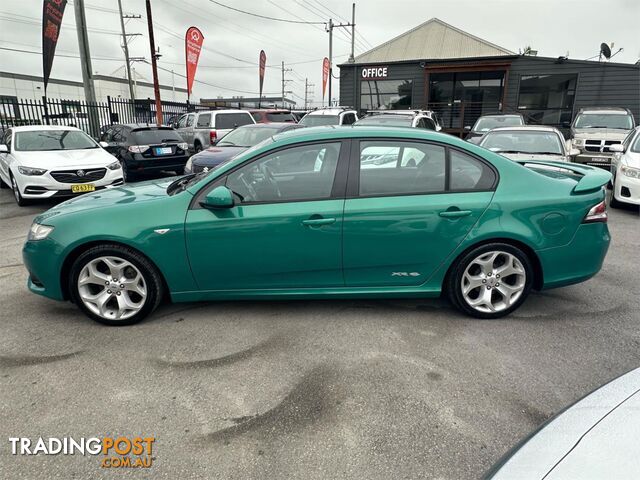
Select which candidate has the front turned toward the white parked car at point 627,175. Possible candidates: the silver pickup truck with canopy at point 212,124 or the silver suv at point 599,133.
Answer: the silver suv at point 599,133

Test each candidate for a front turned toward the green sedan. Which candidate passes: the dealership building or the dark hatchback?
the dealership building

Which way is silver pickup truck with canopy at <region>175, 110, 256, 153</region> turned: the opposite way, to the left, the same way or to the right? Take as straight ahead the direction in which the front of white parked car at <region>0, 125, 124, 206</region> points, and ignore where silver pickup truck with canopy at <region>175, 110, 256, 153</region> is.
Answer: the opposite way

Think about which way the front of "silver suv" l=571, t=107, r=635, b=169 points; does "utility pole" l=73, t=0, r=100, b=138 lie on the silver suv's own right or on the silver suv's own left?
on the silver suv's own right

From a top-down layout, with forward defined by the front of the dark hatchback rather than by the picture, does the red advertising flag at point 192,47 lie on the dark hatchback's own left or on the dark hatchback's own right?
on the dark hatchback's own right

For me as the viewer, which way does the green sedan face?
facing to the left of the viewer

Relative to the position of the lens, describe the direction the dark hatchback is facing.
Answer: facing away from the viewer and to the left of the viewer

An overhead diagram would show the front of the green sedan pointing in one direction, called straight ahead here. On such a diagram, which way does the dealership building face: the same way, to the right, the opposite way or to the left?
to the left
